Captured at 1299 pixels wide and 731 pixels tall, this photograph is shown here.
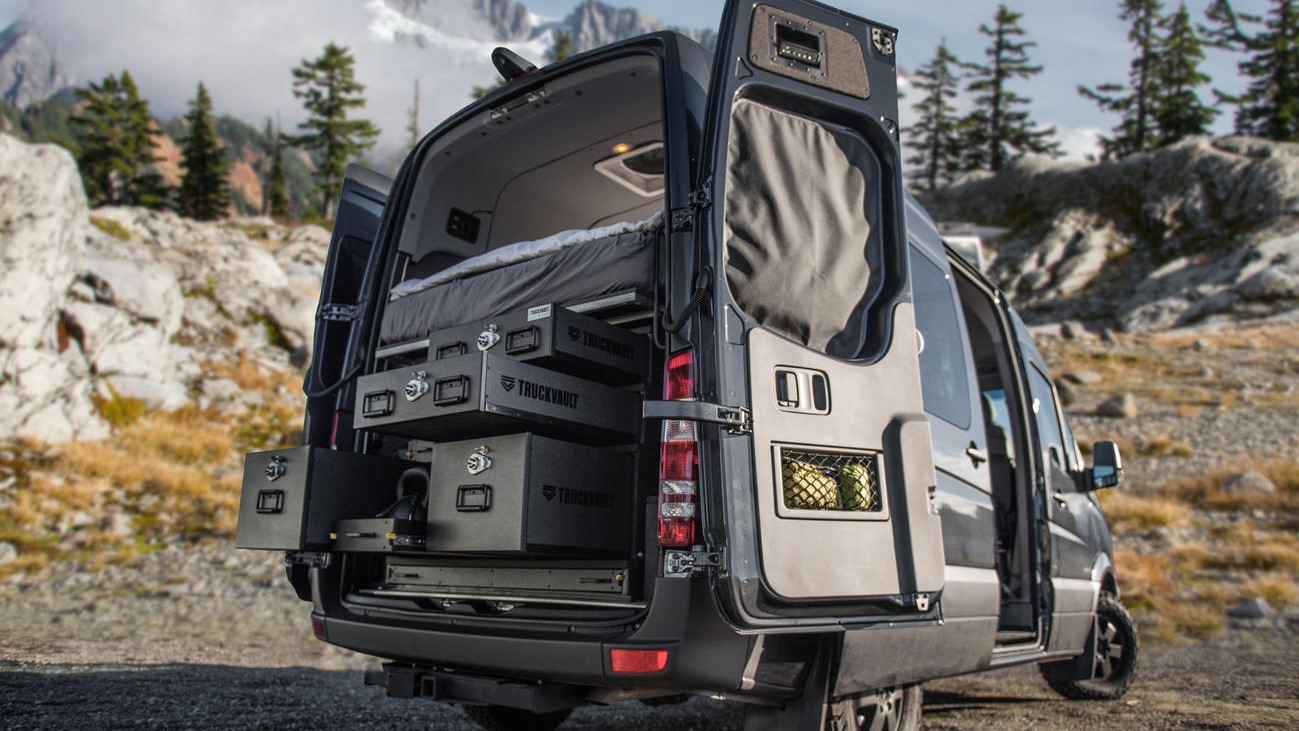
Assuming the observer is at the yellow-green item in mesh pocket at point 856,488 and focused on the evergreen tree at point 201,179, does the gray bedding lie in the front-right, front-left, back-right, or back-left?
front-left

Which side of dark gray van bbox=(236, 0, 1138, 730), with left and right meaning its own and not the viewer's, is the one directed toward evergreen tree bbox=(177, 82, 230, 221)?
left

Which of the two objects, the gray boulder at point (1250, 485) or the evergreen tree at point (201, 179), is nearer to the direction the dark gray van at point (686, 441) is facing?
the gray boulder

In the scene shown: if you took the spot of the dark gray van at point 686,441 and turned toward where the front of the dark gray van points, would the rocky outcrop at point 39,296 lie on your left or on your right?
on your left

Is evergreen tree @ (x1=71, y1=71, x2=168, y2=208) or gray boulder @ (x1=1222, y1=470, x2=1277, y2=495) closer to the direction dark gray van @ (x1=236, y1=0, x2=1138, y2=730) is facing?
the gray boulder

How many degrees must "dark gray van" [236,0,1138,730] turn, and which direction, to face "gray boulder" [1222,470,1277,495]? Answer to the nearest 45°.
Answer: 0° — it already faces it

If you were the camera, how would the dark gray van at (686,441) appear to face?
facing away from the viewer and to the right of the viewer

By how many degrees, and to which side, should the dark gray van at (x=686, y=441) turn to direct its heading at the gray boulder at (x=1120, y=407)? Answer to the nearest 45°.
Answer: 0° — it already faces it
